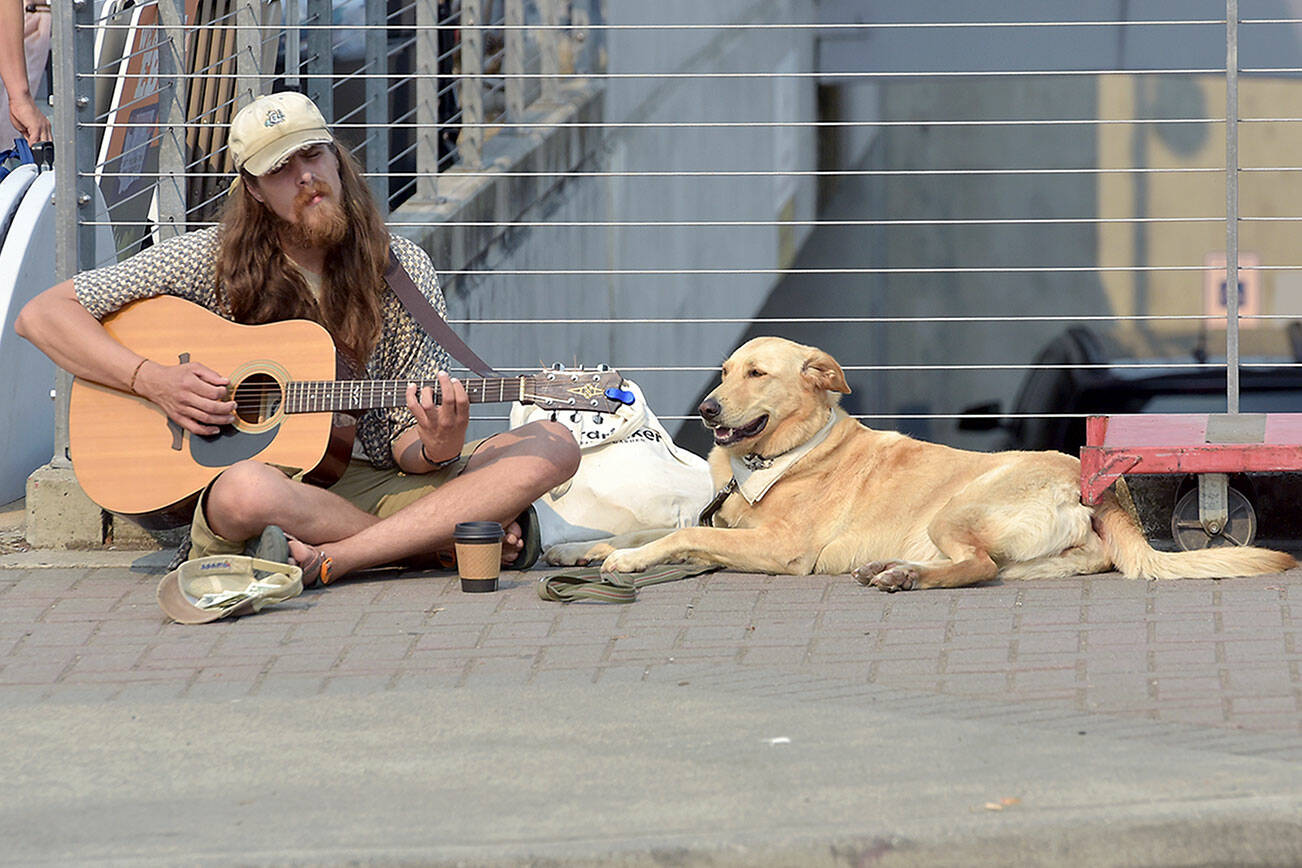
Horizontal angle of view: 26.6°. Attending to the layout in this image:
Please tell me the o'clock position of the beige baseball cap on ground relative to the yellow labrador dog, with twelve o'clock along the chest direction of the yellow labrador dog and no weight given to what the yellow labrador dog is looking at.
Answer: The beige baseball cap on ground is roughly at 11 o'clock from the yellow labrador dog.

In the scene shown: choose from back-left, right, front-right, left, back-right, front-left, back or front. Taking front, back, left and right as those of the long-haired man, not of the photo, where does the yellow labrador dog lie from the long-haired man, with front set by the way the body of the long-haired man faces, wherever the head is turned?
left

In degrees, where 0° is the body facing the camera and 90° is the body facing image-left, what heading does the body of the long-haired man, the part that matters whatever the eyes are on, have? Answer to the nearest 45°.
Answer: approximately 0°

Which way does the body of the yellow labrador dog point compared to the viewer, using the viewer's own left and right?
facing to the left of the viewer

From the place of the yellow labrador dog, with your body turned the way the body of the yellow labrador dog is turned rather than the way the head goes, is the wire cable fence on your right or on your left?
on your right

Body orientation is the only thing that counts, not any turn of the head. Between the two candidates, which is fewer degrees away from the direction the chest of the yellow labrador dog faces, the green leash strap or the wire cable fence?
the green leash strap

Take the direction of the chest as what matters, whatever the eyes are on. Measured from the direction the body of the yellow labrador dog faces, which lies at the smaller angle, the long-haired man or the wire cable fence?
the long-haired man

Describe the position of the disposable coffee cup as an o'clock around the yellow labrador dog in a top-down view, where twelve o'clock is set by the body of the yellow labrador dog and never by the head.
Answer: The disposable coffee cup is roughly at 11 o'clock from the yellow labrador dog.

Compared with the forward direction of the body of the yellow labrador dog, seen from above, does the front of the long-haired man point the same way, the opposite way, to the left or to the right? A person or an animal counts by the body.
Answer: to the left

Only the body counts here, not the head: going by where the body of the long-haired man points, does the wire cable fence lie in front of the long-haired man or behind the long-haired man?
behind

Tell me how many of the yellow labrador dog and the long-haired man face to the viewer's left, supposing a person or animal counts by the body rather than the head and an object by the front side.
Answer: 1
